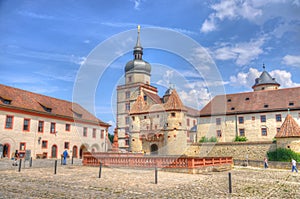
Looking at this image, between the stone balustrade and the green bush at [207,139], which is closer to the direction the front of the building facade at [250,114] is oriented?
the stone balustrade

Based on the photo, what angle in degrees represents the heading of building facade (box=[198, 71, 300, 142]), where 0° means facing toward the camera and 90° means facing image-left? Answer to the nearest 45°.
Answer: approximately 0°

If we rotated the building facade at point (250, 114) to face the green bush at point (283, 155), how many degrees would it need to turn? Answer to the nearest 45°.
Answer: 0° — it already faces it
